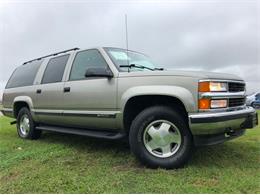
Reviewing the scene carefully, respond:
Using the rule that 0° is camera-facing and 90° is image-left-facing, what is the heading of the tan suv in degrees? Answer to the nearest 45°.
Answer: approximately 315°
